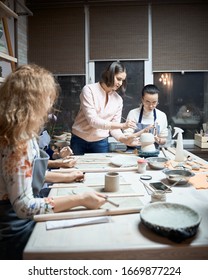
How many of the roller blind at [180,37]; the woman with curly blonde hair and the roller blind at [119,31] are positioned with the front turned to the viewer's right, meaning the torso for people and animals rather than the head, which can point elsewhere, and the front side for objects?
1

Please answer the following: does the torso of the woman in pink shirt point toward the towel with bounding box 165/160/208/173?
yes

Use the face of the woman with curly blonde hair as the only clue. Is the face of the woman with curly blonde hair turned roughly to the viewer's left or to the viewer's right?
to the viewer's right

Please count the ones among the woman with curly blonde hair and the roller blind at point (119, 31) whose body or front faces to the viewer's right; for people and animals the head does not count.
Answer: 1

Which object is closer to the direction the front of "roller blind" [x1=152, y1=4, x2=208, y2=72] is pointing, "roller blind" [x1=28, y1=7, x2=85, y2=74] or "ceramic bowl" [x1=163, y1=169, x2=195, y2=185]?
the ceramic bowl

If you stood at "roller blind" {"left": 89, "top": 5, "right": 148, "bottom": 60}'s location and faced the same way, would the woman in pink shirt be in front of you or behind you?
in front

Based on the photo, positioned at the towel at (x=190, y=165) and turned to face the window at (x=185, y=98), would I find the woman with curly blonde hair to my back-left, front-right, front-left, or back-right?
back-left

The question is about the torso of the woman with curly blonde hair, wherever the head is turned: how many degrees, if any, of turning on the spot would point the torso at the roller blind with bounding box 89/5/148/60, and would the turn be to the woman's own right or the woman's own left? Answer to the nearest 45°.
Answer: approximately 90° to the woman's own left

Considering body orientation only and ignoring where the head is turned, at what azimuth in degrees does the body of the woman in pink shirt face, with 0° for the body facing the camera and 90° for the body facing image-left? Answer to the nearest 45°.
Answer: approximately 315°

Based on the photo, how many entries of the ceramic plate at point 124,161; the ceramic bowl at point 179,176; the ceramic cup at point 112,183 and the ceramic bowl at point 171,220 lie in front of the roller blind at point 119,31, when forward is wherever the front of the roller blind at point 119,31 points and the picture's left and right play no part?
4

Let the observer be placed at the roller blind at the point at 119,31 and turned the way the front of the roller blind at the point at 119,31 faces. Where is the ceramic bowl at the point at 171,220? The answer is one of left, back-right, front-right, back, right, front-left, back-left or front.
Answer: front

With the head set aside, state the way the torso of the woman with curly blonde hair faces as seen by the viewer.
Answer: to the viewer's right

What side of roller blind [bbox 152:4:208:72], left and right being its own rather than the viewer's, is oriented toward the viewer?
front

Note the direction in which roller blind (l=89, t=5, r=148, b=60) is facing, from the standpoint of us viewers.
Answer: facing the viewer

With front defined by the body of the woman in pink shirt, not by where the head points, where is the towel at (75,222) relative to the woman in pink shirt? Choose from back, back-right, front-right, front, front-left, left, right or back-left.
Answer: front-right

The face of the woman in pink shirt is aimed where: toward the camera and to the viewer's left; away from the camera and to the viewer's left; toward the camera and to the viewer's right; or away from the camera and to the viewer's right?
toward the camera and to the viewer's right

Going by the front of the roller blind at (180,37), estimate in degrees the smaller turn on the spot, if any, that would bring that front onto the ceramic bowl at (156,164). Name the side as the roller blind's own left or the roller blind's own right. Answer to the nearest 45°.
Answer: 0° — it already faces it
